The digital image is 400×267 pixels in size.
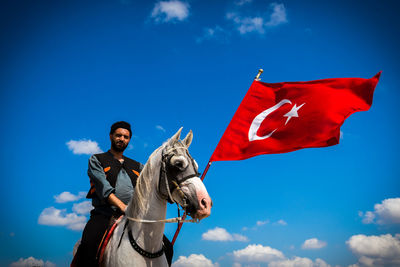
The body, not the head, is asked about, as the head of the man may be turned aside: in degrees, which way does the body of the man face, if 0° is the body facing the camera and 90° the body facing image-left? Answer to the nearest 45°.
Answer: approximately 315°
